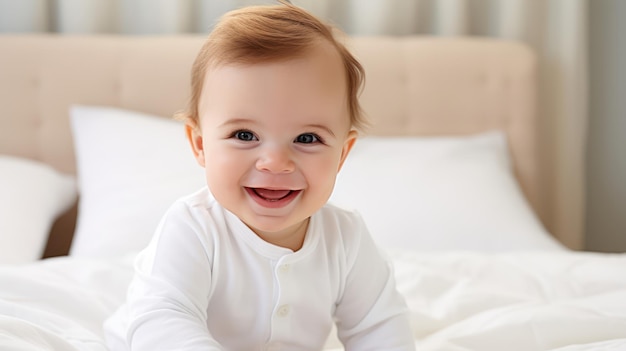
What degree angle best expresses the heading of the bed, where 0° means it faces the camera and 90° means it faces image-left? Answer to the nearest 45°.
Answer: approximately 0°

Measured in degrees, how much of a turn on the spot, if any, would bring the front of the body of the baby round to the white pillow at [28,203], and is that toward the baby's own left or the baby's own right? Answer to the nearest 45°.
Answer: approximately 135° to the baby's own right
